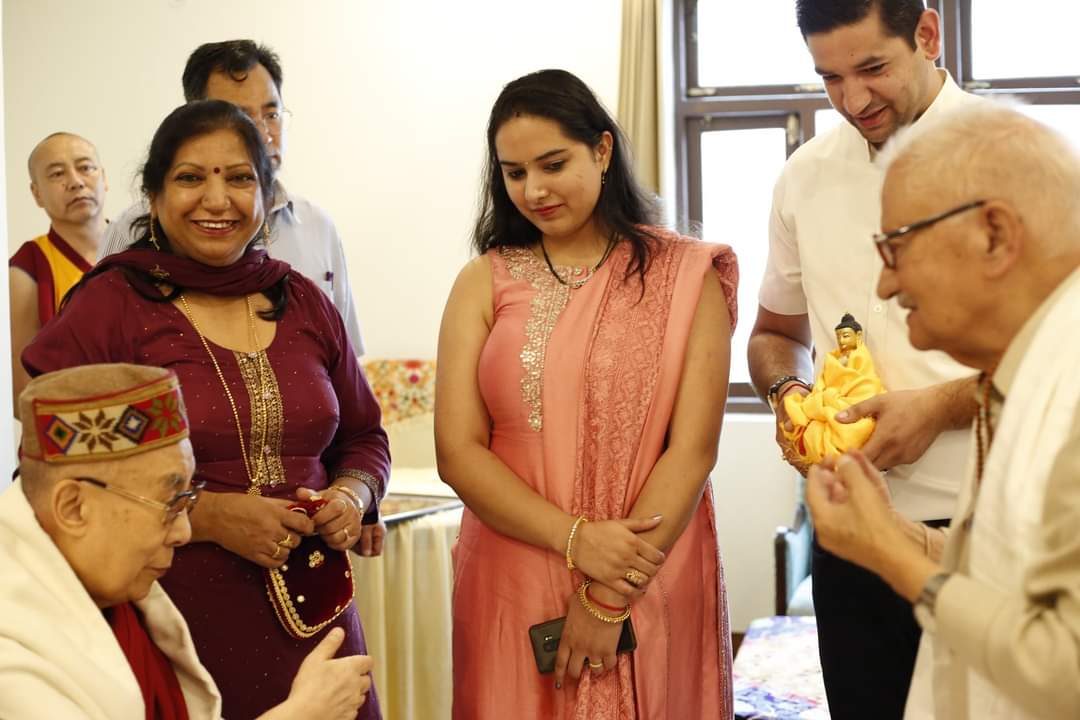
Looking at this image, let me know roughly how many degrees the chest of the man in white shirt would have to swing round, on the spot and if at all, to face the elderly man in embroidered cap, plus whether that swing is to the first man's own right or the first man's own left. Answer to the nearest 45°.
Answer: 0° — they already face them

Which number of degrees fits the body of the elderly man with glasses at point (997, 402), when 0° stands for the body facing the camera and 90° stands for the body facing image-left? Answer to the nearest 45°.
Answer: approximately 90°

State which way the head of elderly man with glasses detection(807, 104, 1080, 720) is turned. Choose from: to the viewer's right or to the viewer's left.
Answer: to the viewer's left

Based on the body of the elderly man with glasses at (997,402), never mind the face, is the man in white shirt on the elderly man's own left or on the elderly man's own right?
on the elderly man's own right

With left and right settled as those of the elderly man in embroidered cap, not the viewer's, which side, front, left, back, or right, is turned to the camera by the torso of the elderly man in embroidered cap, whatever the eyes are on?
right

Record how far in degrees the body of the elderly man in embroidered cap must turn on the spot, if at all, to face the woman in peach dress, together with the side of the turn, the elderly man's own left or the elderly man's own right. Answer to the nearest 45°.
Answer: approximately 45° to the elderly man's own left

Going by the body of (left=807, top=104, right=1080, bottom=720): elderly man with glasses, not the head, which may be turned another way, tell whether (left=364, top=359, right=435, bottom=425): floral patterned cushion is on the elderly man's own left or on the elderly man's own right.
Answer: on the elderly man's own right

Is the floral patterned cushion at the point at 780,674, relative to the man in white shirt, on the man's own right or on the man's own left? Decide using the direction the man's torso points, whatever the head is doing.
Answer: on the man's own right

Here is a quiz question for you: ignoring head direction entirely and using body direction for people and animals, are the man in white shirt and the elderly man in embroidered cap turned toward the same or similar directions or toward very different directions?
very different directions
